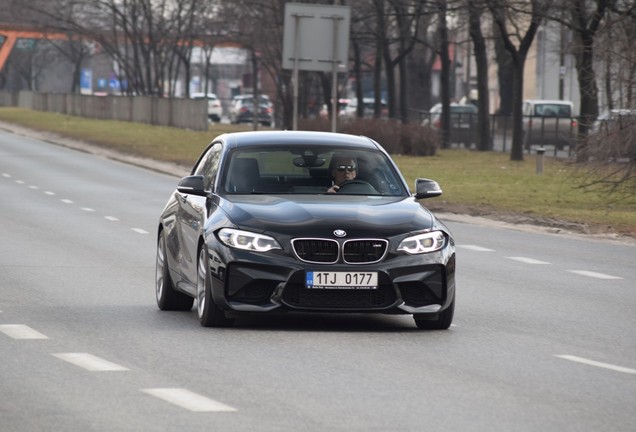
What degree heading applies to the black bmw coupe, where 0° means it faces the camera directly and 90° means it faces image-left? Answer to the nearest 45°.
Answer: approximately 0°

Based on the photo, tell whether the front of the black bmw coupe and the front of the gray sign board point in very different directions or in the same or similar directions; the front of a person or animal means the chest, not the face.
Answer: very different directions

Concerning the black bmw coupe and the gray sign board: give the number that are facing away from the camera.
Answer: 1

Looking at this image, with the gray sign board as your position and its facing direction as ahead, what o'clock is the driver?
The driver is roughly at 6 o'clock from the gray sign board.

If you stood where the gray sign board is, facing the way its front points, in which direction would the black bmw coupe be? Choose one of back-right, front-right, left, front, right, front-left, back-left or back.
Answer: back

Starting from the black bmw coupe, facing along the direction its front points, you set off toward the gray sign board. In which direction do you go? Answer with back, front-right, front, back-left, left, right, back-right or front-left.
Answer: back

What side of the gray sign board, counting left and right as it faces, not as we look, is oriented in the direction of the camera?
back
